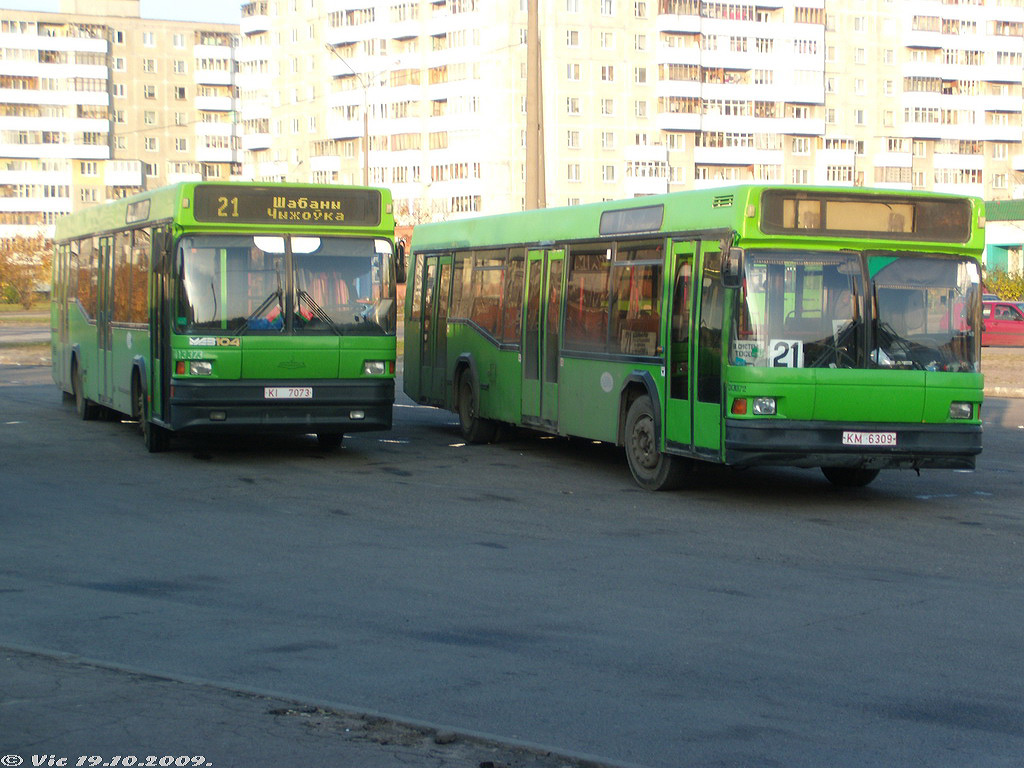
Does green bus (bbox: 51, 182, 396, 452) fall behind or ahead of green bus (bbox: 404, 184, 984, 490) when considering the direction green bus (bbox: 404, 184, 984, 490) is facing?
behind

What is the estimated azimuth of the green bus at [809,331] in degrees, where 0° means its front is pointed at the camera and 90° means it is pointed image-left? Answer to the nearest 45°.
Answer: approximately 315°

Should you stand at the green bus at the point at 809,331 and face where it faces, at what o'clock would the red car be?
The red car is roughly at 8 o'clock from the green bus.

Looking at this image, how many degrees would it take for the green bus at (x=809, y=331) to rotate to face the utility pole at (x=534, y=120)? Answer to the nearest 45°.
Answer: approximately 135° to its left

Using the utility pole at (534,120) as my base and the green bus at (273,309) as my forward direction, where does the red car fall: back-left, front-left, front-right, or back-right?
back-left
